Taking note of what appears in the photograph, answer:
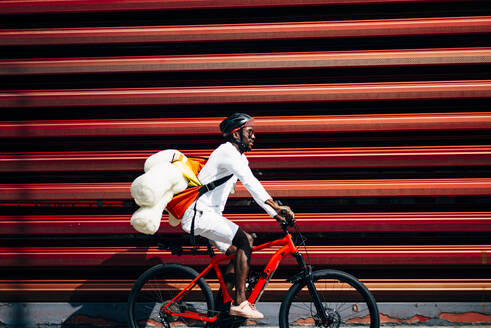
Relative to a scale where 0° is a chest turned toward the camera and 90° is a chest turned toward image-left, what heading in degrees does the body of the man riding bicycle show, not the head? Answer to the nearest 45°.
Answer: approximately 270°

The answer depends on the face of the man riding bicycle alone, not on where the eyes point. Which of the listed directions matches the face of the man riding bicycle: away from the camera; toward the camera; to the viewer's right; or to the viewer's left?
to the viewer's right

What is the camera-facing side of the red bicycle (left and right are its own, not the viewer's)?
right
